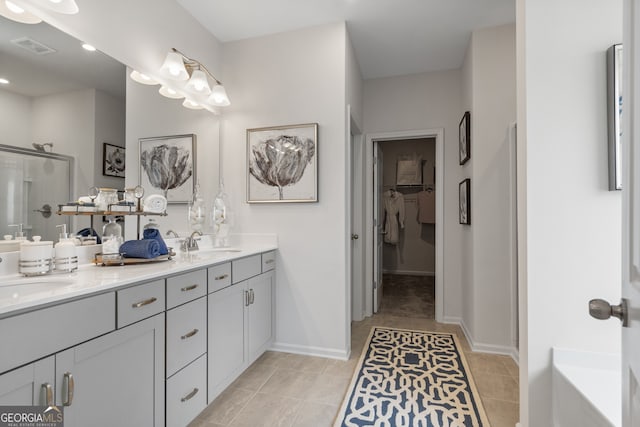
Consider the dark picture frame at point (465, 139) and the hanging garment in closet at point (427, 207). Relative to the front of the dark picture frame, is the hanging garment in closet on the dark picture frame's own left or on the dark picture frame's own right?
on the dark picture frame's own right

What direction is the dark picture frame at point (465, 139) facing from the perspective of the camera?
to the viewer's left

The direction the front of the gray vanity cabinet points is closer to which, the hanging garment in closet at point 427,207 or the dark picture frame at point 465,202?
the dark picture frame

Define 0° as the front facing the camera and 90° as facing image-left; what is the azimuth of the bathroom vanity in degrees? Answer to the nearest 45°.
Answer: approximately 315°

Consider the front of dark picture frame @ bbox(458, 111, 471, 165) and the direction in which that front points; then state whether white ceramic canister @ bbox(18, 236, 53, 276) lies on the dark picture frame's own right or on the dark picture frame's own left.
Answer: on the dark picture frame's own left

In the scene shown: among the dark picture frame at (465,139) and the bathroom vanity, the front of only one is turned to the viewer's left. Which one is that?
the dark picture frame

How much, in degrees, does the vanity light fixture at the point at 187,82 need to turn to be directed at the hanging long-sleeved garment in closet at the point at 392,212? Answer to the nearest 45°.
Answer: approximately 90° to its left
